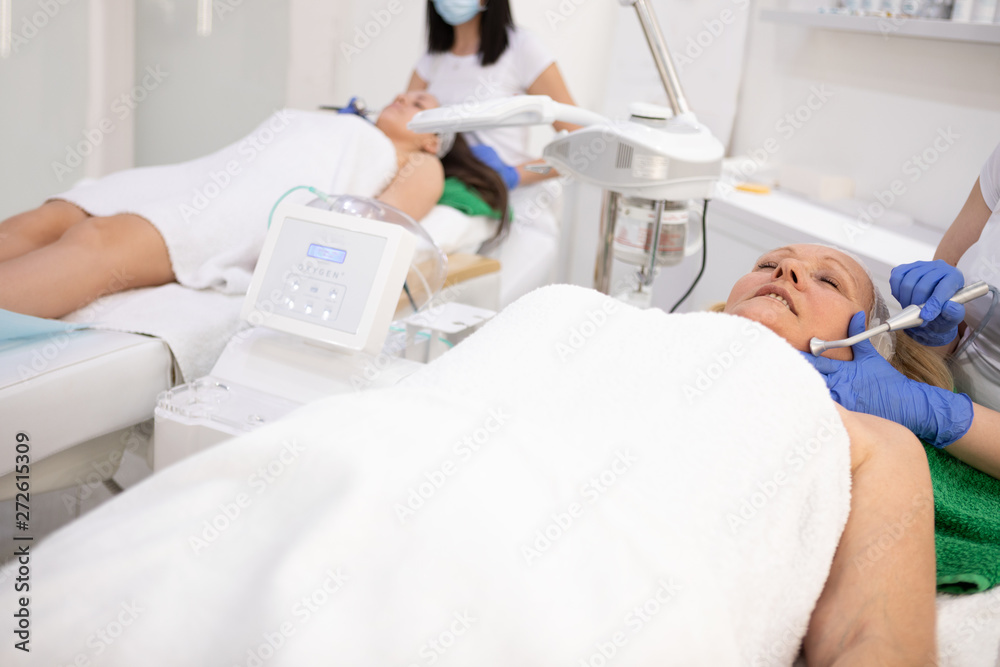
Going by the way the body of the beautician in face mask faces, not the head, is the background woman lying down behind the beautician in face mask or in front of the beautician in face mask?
in front

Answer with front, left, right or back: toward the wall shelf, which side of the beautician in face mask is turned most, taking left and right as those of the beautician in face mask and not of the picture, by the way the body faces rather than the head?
left

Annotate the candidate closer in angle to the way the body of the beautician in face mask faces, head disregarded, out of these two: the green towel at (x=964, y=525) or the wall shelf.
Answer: the green towel

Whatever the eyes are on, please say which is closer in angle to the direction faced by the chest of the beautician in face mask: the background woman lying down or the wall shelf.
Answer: the background woman lying down

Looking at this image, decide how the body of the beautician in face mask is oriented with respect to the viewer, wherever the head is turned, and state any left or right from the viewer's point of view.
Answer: facing the viewer and to the left of the viewer

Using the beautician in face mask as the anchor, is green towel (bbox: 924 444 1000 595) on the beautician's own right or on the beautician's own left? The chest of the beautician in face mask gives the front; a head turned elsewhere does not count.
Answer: on the beautician's own left

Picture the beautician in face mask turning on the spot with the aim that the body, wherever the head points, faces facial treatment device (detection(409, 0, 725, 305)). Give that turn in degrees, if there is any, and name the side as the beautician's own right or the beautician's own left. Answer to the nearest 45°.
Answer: approximately 45° to the beautician's own left

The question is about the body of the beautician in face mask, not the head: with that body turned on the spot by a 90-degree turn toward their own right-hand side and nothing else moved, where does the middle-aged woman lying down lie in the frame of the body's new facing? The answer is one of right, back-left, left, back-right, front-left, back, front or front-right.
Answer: back-left
